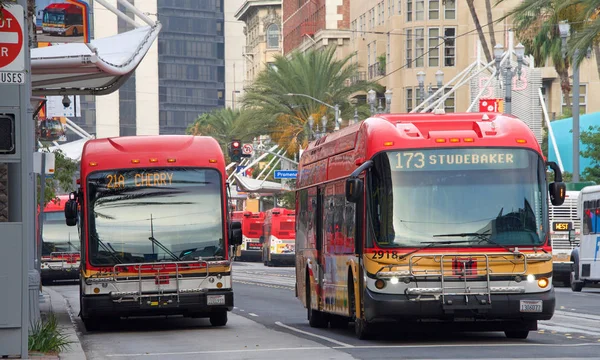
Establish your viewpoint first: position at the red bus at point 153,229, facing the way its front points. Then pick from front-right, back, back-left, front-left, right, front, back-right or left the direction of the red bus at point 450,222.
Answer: front-left

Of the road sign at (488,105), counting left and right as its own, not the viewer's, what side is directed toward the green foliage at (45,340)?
front

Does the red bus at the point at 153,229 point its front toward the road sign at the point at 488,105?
no

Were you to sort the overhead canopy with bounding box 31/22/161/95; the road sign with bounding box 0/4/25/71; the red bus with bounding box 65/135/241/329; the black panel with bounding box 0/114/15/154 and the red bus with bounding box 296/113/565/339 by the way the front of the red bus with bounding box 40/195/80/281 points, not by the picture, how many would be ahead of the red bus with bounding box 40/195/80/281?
5

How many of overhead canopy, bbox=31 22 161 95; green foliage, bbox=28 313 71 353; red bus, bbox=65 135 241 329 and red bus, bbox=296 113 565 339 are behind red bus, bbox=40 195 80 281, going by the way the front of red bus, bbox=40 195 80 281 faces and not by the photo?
0

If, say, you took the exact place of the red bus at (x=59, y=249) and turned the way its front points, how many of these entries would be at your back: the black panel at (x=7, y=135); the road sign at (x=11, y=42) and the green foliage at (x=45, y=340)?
0

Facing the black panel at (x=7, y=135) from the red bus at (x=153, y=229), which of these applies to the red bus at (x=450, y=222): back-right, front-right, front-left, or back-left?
front-left

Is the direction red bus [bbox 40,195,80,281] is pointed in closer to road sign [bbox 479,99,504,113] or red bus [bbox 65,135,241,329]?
the red bus

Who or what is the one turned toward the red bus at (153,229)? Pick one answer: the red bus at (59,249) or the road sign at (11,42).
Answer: the red bus at (59,249)

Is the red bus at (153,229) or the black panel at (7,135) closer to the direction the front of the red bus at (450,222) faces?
the black panel

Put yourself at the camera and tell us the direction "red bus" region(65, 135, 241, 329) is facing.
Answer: facing the viewer

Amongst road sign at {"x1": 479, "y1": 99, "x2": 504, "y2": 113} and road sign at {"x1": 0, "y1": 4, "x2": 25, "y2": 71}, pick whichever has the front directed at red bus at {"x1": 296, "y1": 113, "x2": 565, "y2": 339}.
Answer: road sign at {"x1": 479, "y1": 99, "x2": 504, "y2": 113}

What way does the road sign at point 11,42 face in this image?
toward the camera

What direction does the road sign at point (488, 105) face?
toward the camera
